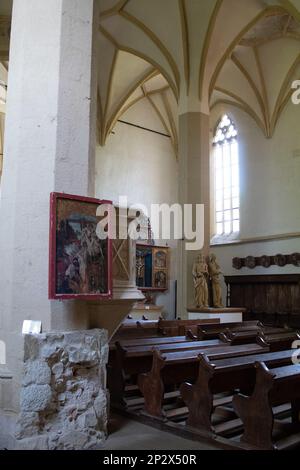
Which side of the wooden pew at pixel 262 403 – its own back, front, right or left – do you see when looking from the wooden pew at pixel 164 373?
front

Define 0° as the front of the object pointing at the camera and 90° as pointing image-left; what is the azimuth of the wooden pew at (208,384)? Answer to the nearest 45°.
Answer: approximately 135°

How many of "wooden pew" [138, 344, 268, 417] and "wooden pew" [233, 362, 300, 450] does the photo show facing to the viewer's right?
0

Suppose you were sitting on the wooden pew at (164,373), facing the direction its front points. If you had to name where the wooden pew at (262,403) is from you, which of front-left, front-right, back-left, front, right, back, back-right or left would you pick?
back

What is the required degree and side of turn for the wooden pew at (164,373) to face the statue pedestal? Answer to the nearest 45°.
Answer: approximately 45° to its right

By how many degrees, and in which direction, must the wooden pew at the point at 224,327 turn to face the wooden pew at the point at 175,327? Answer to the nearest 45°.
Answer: approximately 45° to its left

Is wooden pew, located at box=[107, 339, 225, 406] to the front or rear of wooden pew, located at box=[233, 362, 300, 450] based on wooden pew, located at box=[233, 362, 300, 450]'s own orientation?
to the front

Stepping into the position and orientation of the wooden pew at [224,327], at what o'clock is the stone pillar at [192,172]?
The stone pillar is roughly at 1 o'clock from the wooden pew.

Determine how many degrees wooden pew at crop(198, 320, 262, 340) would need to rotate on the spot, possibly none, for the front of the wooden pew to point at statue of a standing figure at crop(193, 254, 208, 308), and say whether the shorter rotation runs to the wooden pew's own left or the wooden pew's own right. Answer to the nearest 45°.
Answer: approximately 45° to the wooden pew's own right

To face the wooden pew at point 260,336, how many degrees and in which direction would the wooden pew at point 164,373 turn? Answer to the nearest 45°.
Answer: approximately 90° to its right

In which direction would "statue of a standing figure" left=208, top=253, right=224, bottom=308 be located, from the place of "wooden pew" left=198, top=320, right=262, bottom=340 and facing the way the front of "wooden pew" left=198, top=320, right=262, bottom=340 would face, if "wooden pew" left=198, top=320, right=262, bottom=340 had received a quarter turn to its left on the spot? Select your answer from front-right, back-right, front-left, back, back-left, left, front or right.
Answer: back-right
